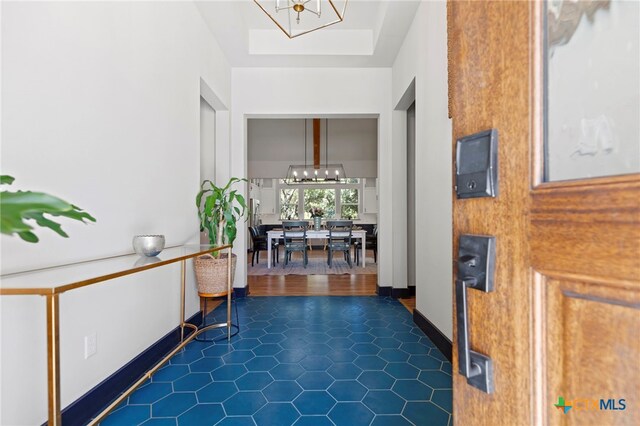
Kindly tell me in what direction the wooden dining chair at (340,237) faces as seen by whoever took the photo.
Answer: facing away from the viewer

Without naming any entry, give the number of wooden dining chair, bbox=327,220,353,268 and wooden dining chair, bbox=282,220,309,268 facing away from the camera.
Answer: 2

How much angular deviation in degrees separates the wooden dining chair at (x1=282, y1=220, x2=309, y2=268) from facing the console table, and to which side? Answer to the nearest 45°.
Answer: approximately 180°

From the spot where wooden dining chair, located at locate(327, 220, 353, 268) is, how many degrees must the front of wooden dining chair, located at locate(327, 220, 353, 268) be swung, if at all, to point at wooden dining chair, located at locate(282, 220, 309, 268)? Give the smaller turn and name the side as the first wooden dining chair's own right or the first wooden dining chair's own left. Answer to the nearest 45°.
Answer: approximately 90° to the first wooden dining chair's own left

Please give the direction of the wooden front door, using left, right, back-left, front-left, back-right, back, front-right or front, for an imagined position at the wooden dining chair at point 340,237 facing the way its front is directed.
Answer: back

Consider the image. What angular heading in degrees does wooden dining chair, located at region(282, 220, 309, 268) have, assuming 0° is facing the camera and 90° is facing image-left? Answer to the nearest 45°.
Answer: approximately 180°

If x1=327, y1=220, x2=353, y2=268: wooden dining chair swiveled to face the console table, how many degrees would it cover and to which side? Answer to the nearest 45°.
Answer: approximately 180°

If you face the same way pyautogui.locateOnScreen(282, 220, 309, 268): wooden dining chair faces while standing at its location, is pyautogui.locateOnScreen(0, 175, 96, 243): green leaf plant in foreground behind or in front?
behind

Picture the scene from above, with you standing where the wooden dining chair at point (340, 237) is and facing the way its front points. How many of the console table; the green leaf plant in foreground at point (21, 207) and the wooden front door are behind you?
3
